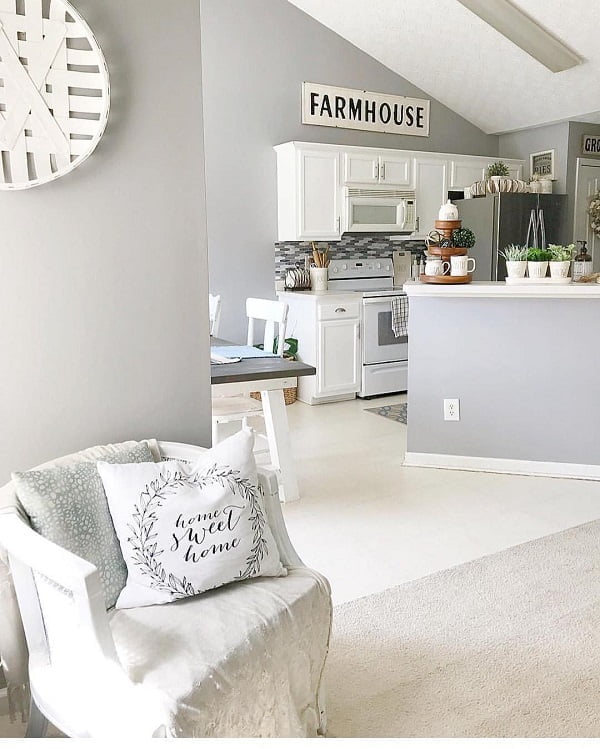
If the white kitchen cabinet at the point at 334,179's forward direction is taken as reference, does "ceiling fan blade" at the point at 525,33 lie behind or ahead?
ahead

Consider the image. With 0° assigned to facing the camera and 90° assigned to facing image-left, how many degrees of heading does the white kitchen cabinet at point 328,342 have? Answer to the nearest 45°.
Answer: approximately 315°

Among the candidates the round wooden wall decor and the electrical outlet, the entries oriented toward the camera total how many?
2

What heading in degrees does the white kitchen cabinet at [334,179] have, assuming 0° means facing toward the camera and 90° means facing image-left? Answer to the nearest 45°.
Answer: approximately 315°

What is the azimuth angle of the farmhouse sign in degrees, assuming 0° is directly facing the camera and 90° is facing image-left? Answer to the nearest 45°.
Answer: approximately 315°

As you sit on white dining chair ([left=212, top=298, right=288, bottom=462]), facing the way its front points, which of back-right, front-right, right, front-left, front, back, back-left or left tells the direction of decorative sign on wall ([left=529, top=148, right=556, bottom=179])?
back

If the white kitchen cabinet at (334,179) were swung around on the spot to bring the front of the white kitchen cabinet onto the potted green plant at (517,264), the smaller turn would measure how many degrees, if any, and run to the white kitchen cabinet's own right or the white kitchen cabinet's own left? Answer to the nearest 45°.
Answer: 0° — it already faces it

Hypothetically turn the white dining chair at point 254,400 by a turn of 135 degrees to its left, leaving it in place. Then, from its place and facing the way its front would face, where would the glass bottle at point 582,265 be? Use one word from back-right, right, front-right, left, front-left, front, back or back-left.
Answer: front

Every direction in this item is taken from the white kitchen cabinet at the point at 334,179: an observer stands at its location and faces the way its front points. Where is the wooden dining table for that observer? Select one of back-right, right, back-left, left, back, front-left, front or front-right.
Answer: front-right
